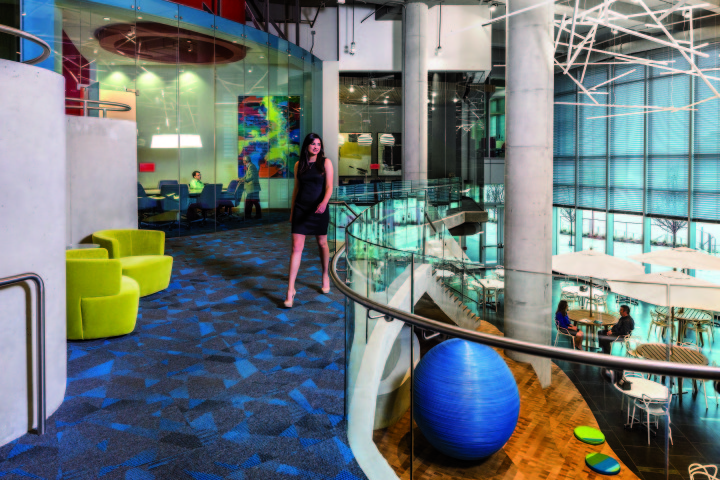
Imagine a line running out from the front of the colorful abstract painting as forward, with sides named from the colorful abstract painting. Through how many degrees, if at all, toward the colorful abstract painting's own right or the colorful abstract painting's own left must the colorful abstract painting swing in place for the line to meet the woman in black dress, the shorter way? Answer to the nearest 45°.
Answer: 0° — it already faces them

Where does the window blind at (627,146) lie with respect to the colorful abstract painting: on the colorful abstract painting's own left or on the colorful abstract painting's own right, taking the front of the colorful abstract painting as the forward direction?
on the colorful abstract painting's own left

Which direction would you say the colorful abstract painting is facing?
toward the camera

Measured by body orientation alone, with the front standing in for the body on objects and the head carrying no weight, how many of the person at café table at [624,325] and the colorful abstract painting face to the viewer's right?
0

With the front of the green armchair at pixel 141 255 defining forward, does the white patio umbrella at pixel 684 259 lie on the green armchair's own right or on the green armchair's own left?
on the green armchair's own left

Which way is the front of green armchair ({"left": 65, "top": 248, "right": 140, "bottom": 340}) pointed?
to the viewer's right

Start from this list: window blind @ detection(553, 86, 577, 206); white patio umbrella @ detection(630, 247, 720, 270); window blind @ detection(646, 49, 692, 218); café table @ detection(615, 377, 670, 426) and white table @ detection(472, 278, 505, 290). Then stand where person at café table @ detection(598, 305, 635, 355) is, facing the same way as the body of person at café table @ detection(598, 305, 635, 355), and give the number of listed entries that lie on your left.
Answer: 1

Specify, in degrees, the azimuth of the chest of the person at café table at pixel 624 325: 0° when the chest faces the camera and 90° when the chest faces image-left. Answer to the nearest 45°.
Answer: approximately 90°

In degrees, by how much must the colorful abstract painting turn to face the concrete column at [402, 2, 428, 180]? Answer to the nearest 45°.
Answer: approximately 135° to its left

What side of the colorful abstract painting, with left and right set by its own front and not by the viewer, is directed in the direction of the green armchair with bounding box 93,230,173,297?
front

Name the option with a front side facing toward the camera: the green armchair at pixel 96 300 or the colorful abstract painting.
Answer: the colorful abstract painting

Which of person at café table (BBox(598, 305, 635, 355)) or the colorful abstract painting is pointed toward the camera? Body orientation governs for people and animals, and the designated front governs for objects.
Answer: the colorful abstract painting

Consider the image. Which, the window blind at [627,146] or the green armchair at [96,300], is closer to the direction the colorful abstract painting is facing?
the green armchair
